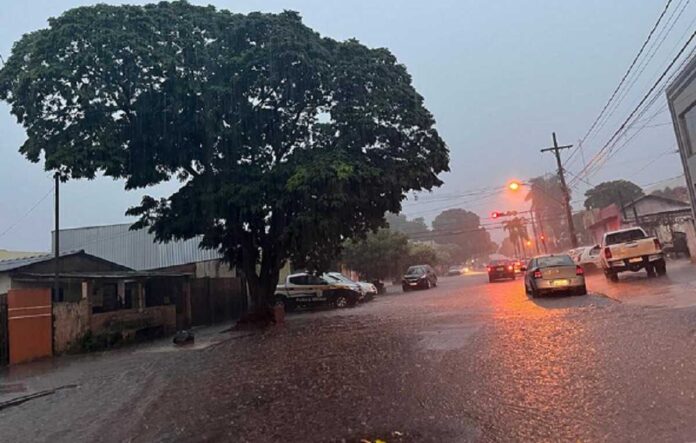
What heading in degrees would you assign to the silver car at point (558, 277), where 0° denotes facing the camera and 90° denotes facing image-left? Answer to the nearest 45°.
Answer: approximately 180°

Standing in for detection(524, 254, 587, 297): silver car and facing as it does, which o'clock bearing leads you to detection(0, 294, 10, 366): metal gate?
The metal gate is roughly at 8 o'clock from the silver car.

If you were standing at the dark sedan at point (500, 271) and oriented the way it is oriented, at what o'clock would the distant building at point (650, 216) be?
The distant building is roughly at 2 o'clock from the dark sedan.

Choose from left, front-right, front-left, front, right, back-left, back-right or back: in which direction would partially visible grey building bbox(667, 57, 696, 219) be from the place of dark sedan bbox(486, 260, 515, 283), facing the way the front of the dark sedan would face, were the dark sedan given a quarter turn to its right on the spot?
front-right

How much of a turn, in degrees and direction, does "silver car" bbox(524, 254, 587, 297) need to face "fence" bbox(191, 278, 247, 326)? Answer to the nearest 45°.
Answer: approximately 90° to its left

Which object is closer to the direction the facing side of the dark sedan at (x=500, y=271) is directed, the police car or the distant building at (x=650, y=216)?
the distant building

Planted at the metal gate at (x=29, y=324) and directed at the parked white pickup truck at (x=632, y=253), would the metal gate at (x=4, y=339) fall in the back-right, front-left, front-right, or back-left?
back-right

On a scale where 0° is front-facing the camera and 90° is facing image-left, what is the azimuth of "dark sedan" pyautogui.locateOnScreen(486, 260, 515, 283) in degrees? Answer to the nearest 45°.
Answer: approximately 180°
